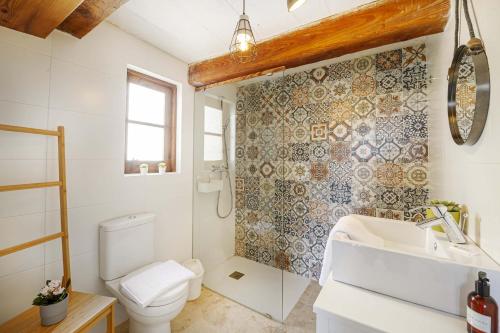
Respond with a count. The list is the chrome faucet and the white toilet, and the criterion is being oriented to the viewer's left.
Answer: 1

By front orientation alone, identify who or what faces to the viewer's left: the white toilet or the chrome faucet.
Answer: the chrome faucet

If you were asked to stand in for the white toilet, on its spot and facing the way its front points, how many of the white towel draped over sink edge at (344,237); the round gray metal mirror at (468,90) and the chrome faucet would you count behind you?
0

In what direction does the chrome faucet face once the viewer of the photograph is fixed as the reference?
facing to the left of the viewer

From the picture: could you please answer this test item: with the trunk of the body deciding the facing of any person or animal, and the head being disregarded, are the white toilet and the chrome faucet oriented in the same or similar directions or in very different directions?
very different directions

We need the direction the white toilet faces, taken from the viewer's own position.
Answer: facing the viewer and to the right of the viewer

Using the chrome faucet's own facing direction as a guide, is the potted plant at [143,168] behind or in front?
in front

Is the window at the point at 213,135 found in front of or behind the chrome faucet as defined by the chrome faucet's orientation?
in front

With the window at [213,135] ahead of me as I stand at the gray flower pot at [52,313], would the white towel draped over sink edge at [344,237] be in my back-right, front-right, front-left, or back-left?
front-right
